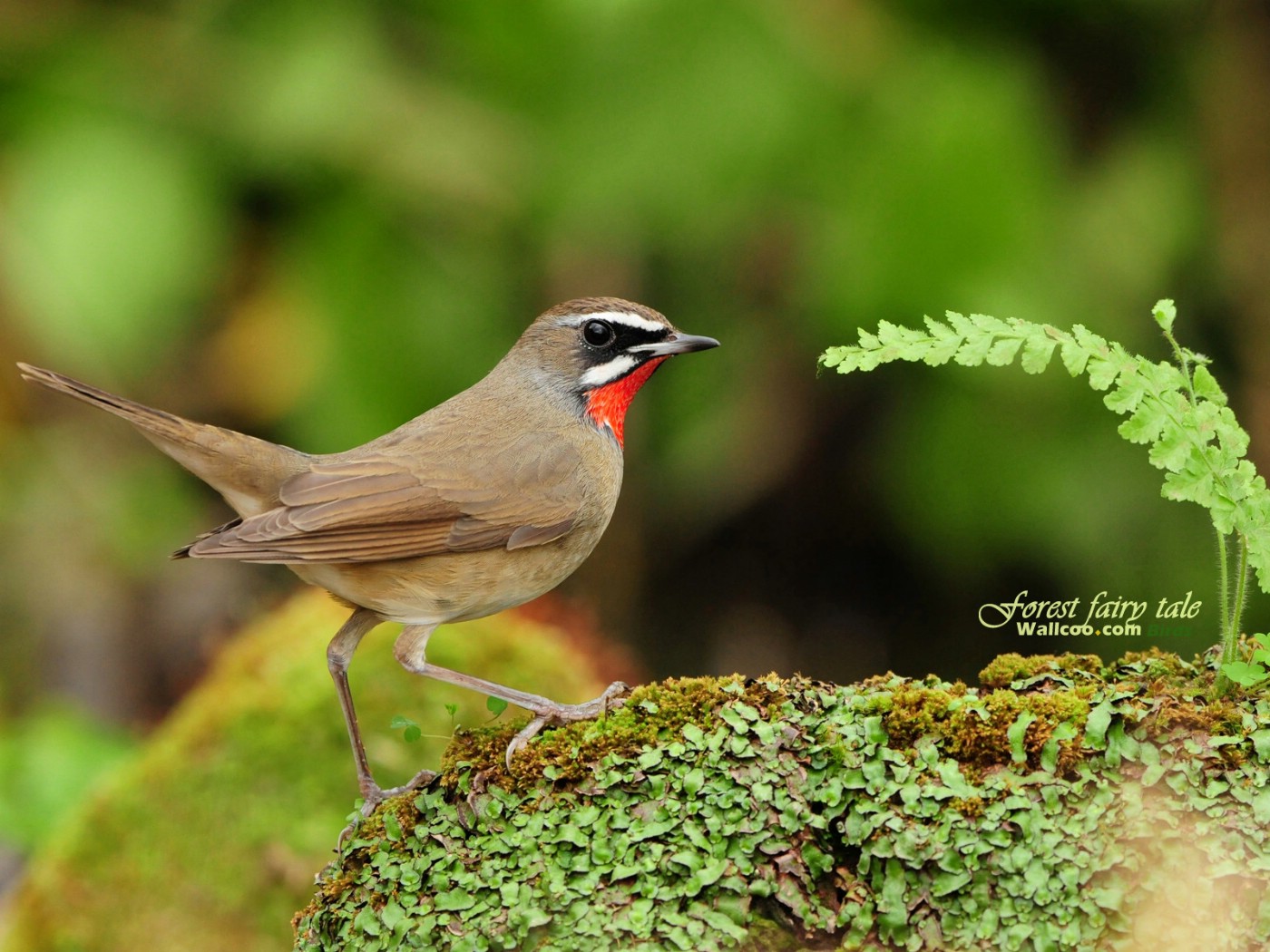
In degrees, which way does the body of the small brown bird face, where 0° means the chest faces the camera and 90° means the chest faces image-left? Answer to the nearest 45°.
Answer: approximately 270°

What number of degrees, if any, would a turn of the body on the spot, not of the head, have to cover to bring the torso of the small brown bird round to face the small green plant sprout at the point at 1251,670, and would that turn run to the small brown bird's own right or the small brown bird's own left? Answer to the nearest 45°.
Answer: approximately 45° to the small brown bird's own right

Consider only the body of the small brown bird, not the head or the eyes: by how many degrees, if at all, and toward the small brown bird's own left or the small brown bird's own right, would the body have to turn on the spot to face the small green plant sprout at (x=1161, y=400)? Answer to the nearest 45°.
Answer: approximately 45° to the small brown bird's own right
